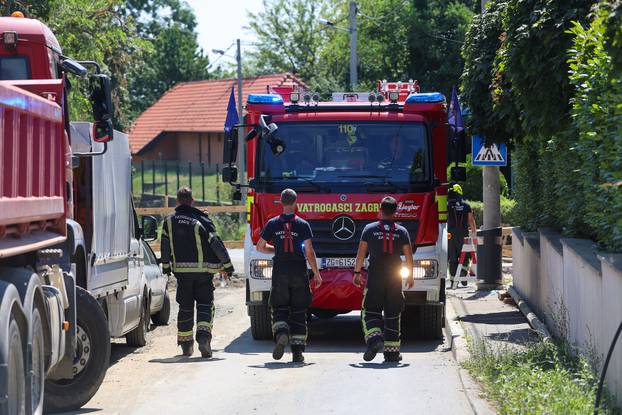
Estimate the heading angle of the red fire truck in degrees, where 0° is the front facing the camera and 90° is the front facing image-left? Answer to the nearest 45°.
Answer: approximately 0°

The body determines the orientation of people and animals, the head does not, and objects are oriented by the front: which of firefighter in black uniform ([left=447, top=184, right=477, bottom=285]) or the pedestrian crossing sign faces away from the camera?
the firefighter in black uniform

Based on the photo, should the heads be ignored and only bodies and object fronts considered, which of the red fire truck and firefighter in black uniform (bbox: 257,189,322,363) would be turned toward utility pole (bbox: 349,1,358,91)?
the firefighter in black uniform

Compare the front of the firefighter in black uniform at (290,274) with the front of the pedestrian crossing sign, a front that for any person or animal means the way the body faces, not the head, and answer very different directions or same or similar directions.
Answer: very different directions

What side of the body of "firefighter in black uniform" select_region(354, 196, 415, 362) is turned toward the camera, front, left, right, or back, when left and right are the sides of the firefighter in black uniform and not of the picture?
back

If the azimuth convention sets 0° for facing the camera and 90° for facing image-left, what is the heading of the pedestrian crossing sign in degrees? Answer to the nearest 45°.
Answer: approximately 0°

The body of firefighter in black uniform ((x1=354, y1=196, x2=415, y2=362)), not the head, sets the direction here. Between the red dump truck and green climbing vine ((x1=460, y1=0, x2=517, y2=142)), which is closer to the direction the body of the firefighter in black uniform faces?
the green climbing vine

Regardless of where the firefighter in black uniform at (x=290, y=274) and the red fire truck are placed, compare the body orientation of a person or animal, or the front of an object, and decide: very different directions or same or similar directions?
very different directions

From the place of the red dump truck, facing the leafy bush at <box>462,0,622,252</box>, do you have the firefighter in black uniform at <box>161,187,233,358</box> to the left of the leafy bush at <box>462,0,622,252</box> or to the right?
left

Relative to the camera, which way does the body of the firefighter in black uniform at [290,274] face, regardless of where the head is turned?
away from the camera
